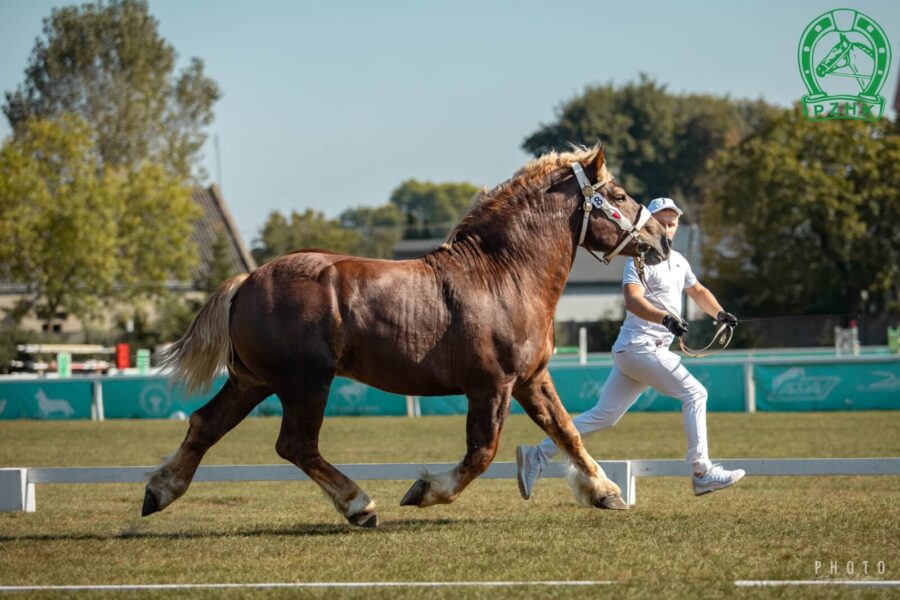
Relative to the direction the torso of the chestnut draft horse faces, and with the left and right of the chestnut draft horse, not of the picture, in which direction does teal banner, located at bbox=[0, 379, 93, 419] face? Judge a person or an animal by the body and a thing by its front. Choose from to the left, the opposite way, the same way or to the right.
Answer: to the right

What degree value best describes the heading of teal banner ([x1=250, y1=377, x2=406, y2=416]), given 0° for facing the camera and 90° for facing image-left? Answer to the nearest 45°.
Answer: approximately 0°

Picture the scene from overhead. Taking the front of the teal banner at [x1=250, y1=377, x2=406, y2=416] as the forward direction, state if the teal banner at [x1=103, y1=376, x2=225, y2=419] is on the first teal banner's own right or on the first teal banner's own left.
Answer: on the first teal banner's own right

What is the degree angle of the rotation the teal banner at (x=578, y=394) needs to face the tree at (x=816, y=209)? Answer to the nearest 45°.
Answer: approximately 135° to its left

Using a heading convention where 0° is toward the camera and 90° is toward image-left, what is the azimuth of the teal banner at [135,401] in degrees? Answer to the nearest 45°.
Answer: approximately 0°

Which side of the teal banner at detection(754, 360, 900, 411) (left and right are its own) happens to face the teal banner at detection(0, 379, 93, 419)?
right

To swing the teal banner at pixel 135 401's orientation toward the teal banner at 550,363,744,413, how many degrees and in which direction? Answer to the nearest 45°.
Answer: approximately 45° to its left

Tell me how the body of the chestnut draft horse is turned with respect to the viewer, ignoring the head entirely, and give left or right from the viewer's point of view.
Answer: facing to the right of the viewer
